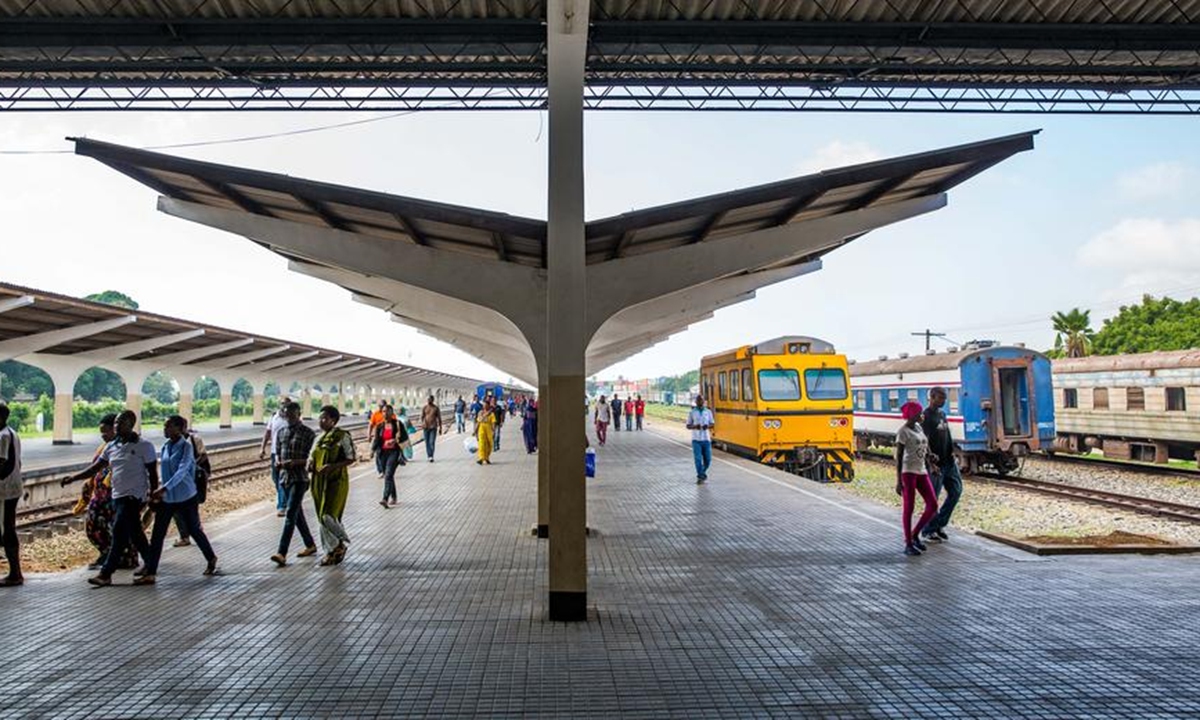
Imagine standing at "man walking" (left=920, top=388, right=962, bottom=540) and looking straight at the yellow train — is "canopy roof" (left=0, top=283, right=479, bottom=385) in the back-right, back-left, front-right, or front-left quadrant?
front-left

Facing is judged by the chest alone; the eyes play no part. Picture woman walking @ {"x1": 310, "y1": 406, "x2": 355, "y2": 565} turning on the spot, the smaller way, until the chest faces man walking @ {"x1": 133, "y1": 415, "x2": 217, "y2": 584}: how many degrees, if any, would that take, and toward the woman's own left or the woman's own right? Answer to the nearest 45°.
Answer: approximately 45° to the woman's own right

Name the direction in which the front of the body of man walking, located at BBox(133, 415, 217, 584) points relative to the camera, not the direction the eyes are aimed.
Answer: to the viewer's left

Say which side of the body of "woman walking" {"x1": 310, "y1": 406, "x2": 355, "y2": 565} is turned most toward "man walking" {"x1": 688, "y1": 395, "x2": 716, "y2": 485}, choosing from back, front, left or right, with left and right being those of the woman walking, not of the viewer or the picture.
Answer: back

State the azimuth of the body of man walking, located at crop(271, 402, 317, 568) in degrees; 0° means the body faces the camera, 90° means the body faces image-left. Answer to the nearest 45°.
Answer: approximately 45°

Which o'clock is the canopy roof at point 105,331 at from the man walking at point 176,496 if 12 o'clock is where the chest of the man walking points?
The canopy roof is roughly at 3 o'clock from the man walking.

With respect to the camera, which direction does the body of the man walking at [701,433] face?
toward the camera

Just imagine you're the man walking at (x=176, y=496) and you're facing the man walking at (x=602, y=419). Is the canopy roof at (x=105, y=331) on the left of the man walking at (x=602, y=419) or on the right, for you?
left

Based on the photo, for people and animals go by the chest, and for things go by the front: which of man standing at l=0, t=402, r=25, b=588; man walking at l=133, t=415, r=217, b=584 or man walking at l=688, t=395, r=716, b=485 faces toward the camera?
man walking at l=688, t=395, r=716, b=485

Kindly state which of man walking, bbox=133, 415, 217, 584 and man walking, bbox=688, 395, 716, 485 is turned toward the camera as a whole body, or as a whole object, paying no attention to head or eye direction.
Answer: man walking, bbox=688, 395, 716, 485

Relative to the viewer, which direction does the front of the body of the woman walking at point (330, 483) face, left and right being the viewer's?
facing the viewer and to the left of the viewer

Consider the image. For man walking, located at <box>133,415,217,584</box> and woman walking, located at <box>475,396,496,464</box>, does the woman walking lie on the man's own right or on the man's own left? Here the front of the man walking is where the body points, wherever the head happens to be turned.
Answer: on the man's own right

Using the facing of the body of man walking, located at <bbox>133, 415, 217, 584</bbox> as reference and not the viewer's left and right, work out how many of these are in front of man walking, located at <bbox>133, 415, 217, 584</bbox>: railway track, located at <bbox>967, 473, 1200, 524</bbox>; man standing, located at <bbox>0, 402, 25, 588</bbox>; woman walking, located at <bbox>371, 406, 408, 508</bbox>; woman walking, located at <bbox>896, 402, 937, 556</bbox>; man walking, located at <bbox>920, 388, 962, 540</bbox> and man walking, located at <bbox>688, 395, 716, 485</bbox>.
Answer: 1
